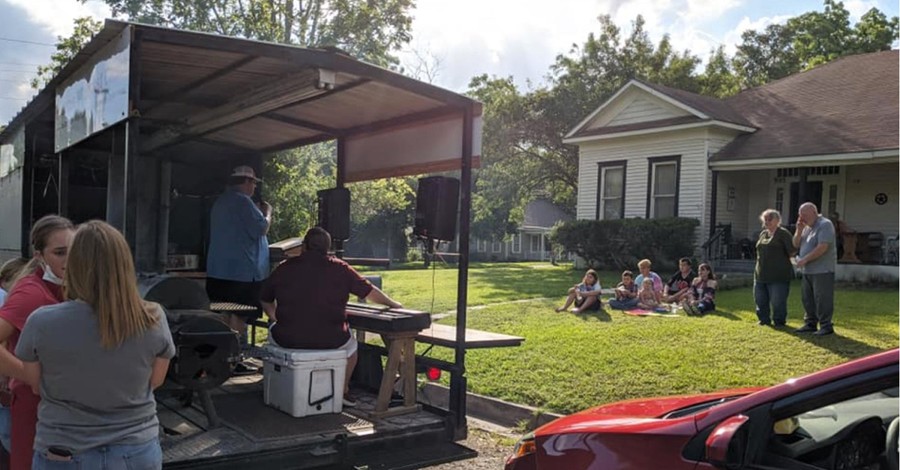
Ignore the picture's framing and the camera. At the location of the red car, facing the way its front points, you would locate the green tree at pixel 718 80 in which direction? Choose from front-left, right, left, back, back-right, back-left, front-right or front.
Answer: right

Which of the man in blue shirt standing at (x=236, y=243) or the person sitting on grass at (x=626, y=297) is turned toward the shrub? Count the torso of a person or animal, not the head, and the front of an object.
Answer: the man in blue shirt standing

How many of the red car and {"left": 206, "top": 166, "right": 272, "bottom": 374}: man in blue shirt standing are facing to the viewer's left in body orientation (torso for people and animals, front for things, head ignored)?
1

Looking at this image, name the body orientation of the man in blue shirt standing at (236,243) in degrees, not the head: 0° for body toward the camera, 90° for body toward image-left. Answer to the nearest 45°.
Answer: approximately 225°

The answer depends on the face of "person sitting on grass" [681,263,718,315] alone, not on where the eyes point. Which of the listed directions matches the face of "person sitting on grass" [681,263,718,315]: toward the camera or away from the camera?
toward the camera

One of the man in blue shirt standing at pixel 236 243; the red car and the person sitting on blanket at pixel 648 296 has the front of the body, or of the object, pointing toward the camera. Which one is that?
the person sitting on blanket

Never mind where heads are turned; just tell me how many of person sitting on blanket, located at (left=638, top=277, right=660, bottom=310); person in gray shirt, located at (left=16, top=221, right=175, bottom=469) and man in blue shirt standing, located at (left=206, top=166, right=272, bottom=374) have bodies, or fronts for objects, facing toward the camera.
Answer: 1

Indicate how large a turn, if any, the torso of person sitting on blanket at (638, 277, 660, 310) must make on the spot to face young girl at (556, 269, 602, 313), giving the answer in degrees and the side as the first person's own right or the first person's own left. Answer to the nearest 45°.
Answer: approximately 90° to the first person's own right

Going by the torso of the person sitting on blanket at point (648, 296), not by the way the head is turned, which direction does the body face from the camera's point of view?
toward the camera

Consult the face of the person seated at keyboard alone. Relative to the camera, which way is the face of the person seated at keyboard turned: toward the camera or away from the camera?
away from the camera

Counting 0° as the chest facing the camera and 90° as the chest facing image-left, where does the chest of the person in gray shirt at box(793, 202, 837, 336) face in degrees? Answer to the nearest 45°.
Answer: approximately 45°

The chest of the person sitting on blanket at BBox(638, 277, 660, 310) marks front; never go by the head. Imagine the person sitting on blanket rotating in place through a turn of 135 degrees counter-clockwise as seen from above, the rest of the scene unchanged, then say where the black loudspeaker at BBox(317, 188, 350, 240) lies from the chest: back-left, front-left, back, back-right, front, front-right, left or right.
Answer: back

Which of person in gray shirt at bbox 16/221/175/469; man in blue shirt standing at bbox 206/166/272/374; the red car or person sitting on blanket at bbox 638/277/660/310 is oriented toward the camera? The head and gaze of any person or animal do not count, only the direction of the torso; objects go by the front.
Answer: the person sitting on blanket

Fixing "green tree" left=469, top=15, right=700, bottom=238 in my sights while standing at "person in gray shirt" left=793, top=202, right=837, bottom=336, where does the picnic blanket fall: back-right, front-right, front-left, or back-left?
front-left

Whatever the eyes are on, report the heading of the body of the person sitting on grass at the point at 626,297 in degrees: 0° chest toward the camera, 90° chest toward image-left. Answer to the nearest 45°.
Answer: approximately 45°

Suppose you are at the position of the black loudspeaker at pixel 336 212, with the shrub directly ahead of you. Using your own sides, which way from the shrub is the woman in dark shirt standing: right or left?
right

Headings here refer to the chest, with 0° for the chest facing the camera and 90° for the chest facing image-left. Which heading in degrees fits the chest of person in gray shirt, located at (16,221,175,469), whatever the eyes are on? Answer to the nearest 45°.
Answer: approximately 180°

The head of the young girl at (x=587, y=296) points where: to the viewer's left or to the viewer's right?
to the viewer's left
